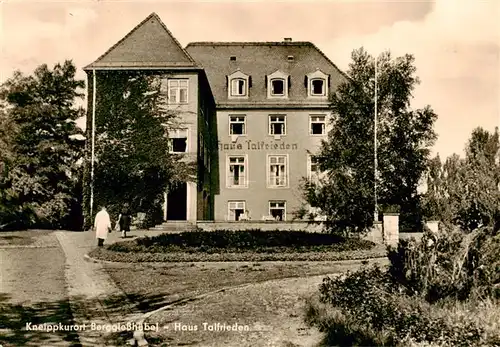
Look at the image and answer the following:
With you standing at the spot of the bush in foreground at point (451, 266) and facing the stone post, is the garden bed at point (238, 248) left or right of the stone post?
left

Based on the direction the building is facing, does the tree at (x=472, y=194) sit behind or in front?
in front

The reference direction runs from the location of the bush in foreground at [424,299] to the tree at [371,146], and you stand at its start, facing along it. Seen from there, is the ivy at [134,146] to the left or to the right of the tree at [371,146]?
left

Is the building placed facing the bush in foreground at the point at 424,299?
yes

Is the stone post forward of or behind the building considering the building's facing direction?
forward

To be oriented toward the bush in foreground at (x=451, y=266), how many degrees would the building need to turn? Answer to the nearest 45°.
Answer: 0° — it already faces it

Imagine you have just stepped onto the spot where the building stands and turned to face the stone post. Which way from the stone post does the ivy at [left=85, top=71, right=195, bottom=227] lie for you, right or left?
right

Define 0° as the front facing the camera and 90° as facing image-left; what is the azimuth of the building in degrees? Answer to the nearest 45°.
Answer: approximately 0°
